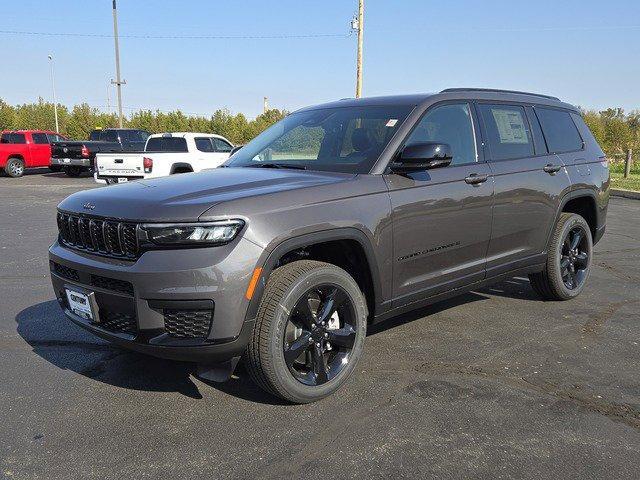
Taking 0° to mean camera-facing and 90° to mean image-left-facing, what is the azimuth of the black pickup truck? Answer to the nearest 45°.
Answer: approximately 225°

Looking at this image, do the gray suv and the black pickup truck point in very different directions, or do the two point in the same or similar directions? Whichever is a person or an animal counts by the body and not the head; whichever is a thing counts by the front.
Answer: very different directions

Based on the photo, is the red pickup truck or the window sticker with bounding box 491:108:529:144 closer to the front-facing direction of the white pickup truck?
the red pickup truck

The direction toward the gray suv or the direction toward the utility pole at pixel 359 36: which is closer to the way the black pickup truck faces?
the utility pole

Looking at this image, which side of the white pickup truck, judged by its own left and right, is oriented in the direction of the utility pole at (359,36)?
front

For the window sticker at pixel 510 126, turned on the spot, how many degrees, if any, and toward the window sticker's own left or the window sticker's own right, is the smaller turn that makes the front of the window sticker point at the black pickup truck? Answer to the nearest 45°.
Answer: approximately 180°

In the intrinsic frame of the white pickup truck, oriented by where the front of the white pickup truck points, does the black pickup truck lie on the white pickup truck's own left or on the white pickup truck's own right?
on the white pickup truck's own left

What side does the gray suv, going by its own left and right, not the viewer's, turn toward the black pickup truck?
right

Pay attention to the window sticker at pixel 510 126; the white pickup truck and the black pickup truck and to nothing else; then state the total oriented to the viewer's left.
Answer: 0

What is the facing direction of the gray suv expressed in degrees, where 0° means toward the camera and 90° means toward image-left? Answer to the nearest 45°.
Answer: approximately 45°

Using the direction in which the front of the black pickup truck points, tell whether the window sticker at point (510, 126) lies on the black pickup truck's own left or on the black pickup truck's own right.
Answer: on the black pickup truck's own right

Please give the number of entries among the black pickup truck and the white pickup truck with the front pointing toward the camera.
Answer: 0

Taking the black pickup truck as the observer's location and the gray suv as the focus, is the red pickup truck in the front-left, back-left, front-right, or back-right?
back-right

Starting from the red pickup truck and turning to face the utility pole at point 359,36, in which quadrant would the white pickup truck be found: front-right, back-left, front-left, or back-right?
front-right

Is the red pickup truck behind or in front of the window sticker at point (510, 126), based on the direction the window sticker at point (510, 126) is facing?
behind

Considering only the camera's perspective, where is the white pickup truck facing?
facing away from the viewer and to the right of the viewer
